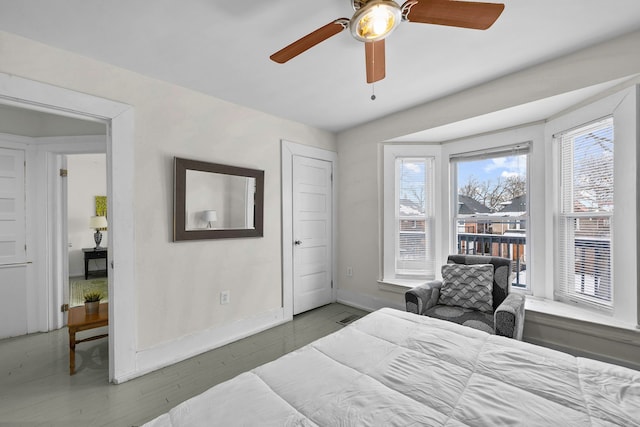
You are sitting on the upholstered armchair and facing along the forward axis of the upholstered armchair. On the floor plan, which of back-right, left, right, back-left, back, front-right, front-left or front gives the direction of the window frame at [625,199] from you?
back-left

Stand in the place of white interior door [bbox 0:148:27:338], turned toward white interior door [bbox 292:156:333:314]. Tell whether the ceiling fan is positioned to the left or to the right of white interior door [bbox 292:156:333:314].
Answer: right

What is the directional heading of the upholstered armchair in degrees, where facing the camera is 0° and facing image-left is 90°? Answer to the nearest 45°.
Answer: approximately 45°

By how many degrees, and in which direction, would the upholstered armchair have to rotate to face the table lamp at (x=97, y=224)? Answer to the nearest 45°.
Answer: approximately 45° to its right

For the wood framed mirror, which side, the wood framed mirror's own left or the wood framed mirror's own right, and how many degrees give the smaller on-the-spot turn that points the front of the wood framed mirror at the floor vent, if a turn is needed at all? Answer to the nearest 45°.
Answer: approximately 45° to the wood framed mirror's own left

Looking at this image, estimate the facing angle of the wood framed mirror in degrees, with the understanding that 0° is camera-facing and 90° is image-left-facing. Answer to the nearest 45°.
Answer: approximately 315°

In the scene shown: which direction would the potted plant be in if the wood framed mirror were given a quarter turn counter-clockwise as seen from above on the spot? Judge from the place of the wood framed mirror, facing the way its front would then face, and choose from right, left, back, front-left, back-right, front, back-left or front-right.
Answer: back-left

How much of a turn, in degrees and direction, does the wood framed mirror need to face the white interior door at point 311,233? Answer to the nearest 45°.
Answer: approximately 90° to its left

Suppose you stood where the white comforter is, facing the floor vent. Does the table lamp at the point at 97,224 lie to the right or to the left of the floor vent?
left
